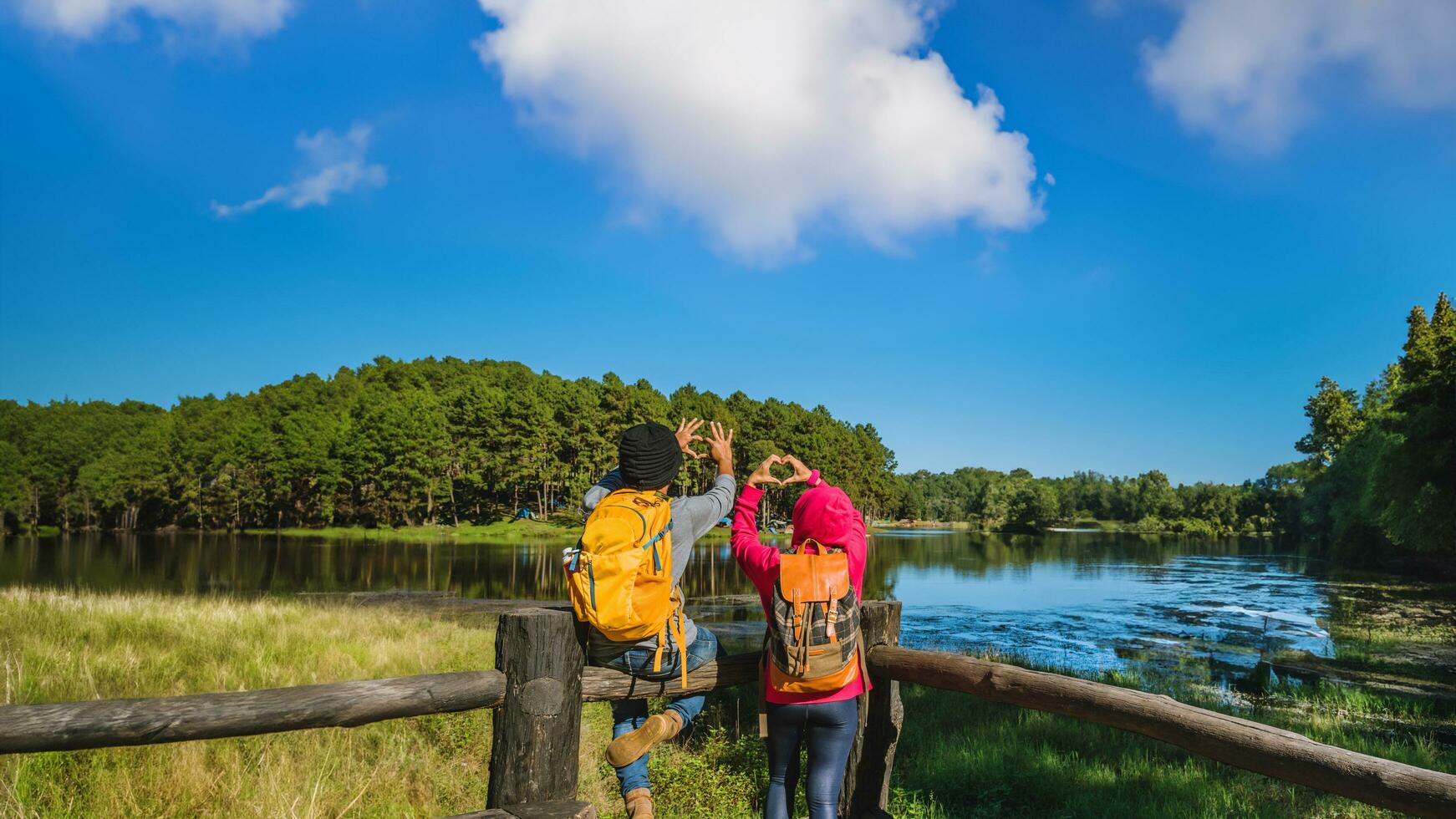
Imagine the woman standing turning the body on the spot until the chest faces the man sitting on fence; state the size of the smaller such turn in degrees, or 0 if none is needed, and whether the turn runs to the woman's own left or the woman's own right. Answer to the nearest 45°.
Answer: approximately 90° to the woman's own left

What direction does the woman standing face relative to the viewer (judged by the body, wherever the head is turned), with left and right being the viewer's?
facing away from the viewer

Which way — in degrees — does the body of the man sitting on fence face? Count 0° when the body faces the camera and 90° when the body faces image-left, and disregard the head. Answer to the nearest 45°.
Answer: approximately 225°

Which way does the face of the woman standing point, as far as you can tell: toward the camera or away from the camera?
away from the camera
